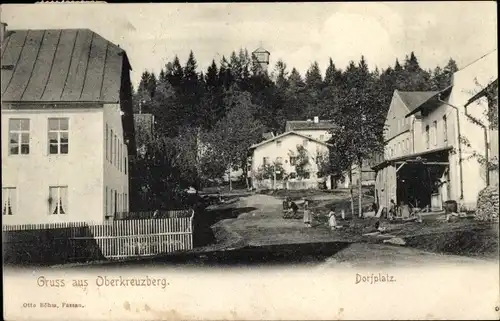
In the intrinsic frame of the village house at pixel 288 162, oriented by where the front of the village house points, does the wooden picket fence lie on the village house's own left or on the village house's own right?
on the village house's own right

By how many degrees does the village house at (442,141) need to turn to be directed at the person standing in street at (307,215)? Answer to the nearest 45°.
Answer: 0° — it already faces them

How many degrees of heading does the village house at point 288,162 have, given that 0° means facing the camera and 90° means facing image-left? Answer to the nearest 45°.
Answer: approximately 0°

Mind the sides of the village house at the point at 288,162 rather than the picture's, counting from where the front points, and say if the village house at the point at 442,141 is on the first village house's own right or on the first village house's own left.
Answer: on the first village house's own left
